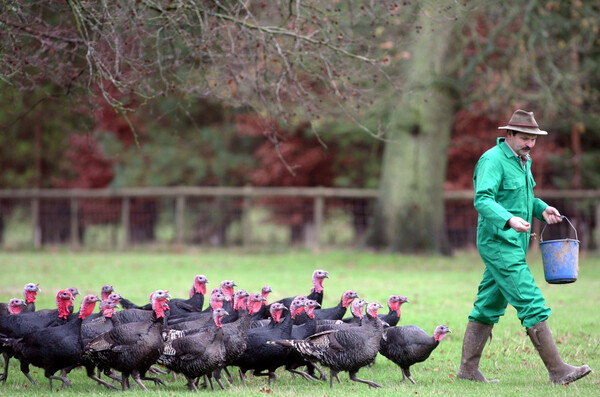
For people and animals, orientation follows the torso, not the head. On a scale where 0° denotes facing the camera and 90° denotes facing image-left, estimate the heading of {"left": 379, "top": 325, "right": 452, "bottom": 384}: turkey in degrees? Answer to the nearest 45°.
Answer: approximately 270°

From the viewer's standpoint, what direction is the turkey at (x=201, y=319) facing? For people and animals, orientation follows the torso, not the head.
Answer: to the viewer's right

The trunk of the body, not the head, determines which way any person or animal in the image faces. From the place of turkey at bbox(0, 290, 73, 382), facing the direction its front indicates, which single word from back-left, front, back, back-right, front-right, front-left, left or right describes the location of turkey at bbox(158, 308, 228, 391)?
front-right

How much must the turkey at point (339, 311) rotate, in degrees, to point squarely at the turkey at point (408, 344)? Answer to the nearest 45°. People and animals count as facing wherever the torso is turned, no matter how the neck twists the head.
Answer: approximately 45° to its right

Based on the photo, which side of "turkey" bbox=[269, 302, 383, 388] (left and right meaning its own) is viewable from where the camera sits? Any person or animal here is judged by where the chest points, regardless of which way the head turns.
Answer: right

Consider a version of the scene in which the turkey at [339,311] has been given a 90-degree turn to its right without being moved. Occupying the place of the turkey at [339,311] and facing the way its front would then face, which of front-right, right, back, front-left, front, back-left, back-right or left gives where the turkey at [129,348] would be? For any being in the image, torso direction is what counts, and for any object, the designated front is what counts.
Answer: front-right
